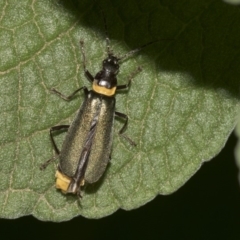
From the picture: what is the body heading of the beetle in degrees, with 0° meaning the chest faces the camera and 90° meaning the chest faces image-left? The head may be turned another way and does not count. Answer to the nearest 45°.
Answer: approximately 180°
